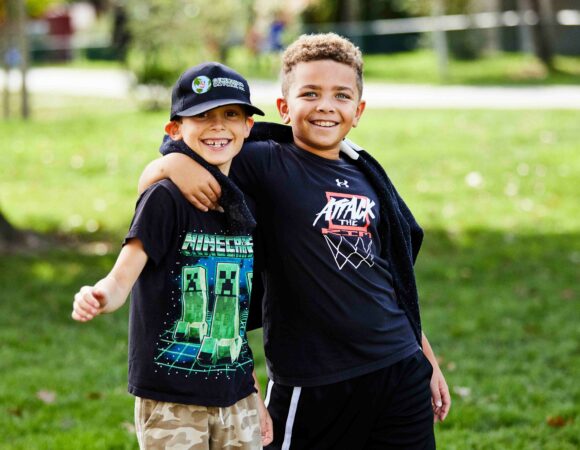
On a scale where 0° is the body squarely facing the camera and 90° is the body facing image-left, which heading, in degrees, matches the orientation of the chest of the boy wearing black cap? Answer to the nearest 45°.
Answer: approximately 315°

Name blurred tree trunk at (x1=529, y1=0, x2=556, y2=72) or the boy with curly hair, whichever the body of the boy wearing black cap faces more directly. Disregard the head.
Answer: the boy with curly hair

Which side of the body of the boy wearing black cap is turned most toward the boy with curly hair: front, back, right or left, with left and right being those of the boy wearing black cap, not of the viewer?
left

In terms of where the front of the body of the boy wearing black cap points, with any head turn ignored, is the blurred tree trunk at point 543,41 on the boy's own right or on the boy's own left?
on the boy's own left
